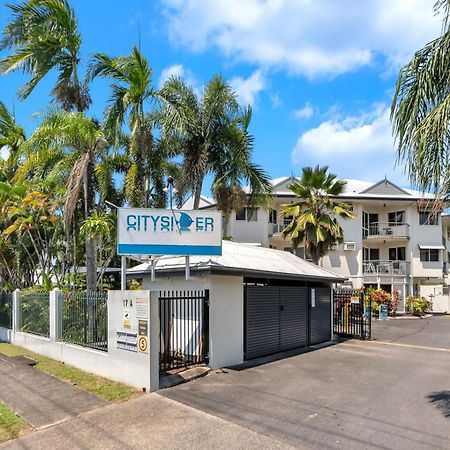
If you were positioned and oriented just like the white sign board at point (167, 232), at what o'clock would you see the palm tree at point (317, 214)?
The palm tree is roughly at 7 o'clock from the white sign board.

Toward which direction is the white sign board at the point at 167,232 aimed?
toward the camera

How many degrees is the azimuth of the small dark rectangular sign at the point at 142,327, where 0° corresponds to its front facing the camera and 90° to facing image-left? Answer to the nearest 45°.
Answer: approximately 45°

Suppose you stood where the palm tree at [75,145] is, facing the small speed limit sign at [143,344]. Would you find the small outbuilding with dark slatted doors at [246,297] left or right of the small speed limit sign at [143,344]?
left

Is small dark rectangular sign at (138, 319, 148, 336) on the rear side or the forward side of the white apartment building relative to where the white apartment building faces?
on the forward side

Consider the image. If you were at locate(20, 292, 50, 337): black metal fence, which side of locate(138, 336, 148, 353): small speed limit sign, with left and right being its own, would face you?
right

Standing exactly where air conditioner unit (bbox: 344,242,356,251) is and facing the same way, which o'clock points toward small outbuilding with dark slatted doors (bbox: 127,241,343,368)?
The small outbuilding with dark slatted doors is roughly at 12 o'clock from the air conditioner unit.

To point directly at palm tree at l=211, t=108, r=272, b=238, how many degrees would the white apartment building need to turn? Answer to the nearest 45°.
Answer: approximately 45° to its right

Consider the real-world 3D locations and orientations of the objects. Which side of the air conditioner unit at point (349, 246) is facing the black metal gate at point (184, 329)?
front

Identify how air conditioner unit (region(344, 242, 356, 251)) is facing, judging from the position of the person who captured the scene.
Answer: facing the viewer

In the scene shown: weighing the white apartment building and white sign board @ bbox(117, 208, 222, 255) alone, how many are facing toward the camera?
2

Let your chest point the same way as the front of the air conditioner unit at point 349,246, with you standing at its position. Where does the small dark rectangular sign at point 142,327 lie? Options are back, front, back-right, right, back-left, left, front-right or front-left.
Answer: front

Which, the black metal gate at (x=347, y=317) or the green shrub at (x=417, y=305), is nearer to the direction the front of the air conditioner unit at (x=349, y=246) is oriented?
the black metal gate

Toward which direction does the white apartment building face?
toward the camera
